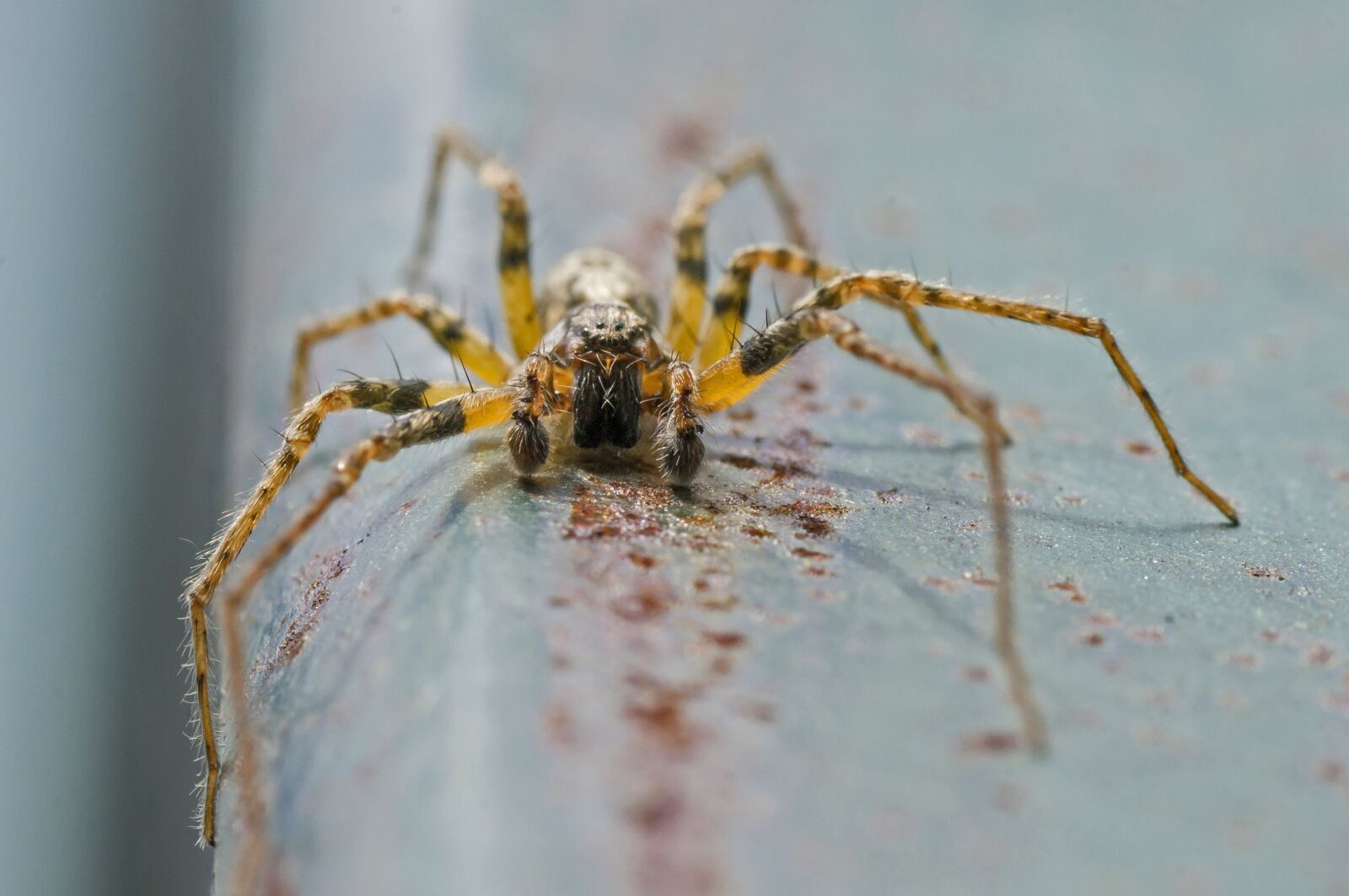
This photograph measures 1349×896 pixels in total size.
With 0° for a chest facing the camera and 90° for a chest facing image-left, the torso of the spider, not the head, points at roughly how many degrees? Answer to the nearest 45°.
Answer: approximately 0°

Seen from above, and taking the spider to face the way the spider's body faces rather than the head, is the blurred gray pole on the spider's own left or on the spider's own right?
on the spider's own right
